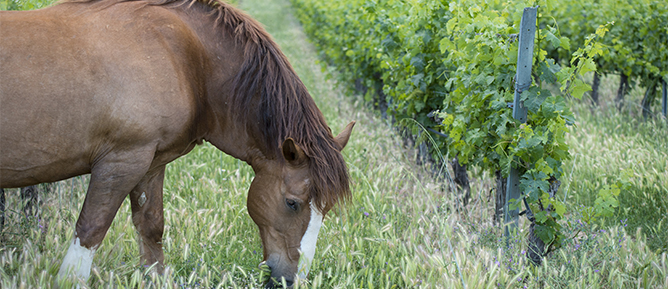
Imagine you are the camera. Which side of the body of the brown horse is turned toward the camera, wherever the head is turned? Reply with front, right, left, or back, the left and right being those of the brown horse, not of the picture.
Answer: right
